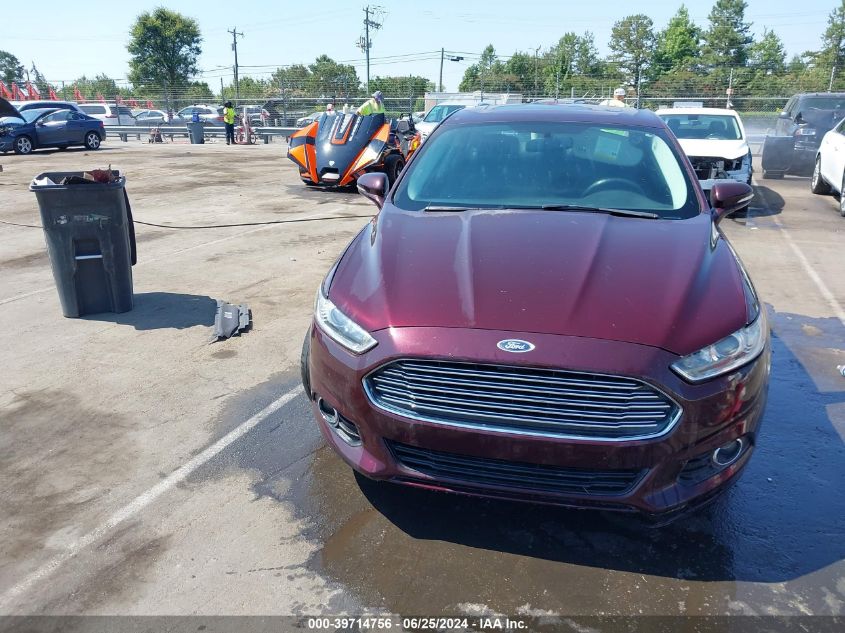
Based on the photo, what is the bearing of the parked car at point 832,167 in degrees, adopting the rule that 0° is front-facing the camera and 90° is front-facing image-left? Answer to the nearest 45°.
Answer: approximately 45°

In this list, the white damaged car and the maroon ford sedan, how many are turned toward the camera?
2

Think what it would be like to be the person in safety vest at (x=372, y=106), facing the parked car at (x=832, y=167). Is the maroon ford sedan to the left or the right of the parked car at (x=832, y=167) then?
right

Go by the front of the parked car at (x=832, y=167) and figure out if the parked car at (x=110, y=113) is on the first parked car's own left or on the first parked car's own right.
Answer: on the first parked car's own right

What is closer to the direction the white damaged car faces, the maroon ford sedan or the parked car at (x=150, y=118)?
the maroon ford sedan

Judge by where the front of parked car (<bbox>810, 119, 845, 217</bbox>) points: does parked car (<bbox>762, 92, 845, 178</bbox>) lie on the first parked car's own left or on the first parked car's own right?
on the first parked car's own right

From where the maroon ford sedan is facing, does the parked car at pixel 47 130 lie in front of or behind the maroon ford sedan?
behind

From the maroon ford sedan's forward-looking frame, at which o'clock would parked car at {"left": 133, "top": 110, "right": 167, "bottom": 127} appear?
The parked car is roughly at 5 o'clock from the maroon ford sedan.
